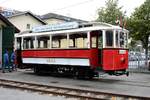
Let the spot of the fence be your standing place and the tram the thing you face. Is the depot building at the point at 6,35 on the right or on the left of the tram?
right
